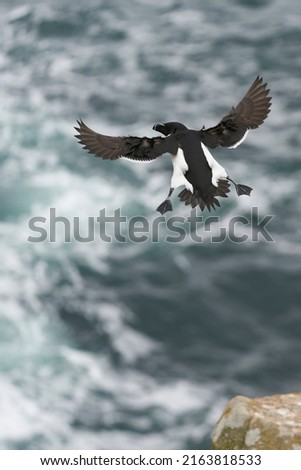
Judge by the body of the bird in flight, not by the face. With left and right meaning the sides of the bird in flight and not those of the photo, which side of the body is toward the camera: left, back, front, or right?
back
